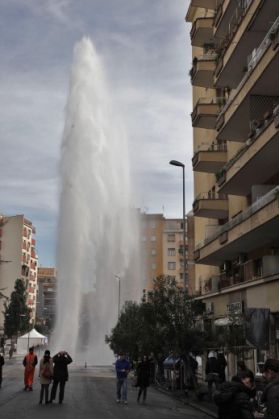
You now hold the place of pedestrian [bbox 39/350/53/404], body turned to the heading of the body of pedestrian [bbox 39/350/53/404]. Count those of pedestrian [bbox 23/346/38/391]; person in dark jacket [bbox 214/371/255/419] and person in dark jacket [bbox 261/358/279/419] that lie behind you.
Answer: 2

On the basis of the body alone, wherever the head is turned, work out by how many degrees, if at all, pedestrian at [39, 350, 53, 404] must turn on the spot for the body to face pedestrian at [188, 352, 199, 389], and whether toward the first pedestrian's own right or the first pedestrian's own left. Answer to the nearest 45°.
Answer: approximately 45° to the first pedestrian's own right

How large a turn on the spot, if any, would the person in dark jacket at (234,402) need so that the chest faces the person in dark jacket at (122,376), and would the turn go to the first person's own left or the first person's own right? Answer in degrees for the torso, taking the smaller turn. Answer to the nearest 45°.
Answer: approximately 90° to the first person's own left

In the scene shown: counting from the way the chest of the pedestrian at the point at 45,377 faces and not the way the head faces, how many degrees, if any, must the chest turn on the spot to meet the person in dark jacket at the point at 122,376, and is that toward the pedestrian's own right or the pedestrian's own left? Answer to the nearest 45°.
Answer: approximately 45° to the pedestrian's own right

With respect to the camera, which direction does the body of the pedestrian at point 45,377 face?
away from the camera

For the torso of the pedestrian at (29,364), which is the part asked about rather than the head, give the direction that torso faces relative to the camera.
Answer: away from the camera

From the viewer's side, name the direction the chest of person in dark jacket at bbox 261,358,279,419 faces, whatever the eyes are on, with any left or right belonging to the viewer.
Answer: facing to the left of the viewer
